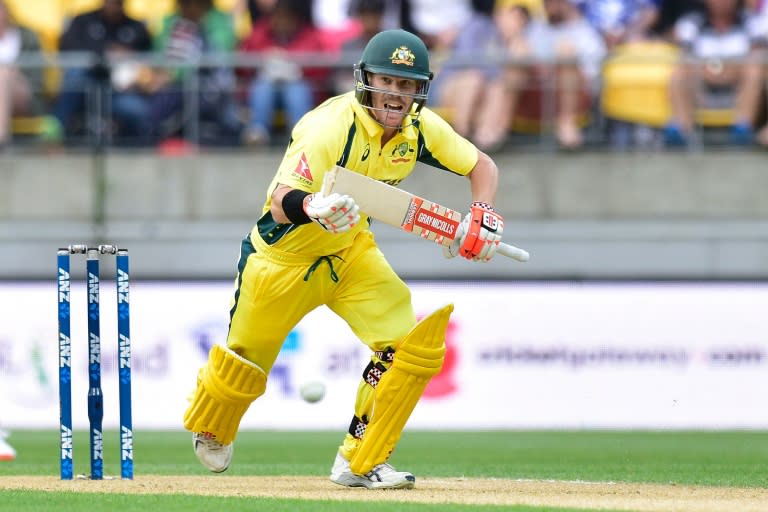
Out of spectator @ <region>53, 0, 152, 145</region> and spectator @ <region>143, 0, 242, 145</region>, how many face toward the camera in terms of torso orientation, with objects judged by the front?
2

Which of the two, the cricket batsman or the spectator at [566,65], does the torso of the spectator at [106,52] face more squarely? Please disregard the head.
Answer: the cricket batsman

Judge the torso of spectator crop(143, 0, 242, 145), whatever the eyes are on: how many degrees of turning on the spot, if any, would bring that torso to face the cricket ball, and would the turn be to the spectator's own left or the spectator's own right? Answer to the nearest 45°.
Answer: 0° — they already face it

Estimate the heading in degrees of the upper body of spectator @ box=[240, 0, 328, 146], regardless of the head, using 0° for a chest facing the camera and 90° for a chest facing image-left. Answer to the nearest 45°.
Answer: approximately 0°

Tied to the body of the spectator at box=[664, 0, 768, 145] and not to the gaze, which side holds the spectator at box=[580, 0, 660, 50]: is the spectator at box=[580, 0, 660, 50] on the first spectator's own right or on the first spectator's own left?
on the first spectator's own right

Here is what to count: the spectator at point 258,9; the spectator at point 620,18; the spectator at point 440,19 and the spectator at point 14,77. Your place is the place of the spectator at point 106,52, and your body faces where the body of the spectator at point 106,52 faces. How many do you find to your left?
3

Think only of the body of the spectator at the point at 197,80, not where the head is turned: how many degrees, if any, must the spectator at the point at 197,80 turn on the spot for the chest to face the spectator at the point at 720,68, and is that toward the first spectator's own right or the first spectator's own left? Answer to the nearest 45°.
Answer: approximately 90° to the first spectator's own left

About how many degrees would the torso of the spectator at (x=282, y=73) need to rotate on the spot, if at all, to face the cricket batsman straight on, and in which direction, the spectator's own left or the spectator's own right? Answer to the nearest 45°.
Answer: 0° — they already face them

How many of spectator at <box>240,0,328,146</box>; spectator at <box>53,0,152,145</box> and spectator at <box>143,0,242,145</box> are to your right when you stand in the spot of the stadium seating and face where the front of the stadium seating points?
3

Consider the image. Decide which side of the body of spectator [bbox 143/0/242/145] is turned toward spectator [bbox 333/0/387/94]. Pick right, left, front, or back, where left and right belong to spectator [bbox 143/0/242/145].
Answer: left
